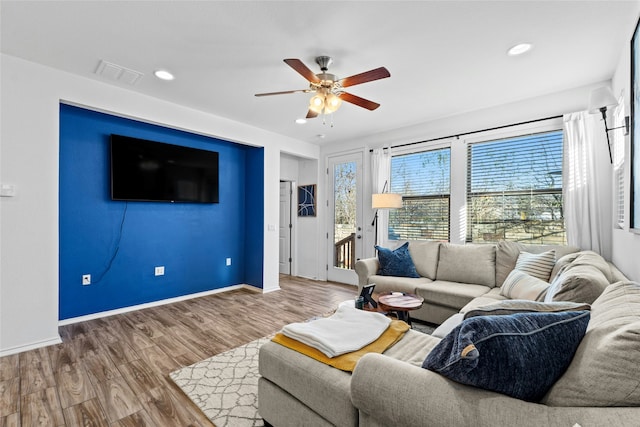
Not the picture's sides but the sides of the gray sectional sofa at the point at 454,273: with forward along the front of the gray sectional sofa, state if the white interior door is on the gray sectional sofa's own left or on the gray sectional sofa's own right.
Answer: on the gray sectional sofa's own right

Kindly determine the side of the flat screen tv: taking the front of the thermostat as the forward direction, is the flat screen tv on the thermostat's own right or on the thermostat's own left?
on the thermostat's own left

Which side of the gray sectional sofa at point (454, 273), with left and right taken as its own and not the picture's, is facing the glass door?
right

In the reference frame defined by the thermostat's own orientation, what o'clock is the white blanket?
The white blanket is roughly at 11 o'clock from the thermostat.

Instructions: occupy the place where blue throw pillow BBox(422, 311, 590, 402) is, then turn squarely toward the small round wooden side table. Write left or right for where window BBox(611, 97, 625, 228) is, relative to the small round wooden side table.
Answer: right

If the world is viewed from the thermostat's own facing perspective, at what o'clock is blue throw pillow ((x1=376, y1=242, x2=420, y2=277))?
The blue throw pillow is roughly at 10 o'clock from the thermostat.

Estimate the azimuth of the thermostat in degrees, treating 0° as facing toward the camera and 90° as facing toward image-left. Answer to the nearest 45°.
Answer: approximately 0°
